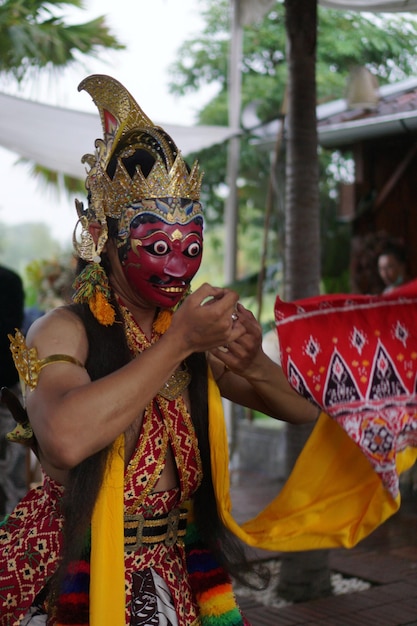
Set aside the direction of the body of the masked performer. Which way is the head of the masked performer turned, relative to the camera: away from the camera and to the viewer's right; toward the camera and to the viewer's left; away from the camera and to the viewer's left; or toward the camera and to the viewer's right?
toward the camera and to the viewer's right

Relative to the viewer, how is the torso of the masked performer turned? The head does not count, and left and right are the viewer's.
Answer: facing the viewer and to the right of the viewer

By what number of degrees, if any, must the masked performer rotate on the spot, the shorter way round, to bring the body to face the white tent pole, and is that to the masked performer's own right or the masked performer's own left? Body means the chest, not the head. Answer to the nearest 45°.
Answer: approximately 135° to the masked performer's own left

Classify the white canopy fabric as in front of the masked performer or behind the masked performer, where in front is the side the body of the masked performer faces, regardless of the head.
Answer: behind

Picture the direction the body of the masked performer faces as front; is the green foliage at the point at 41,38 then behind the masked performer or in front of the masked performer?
behind
